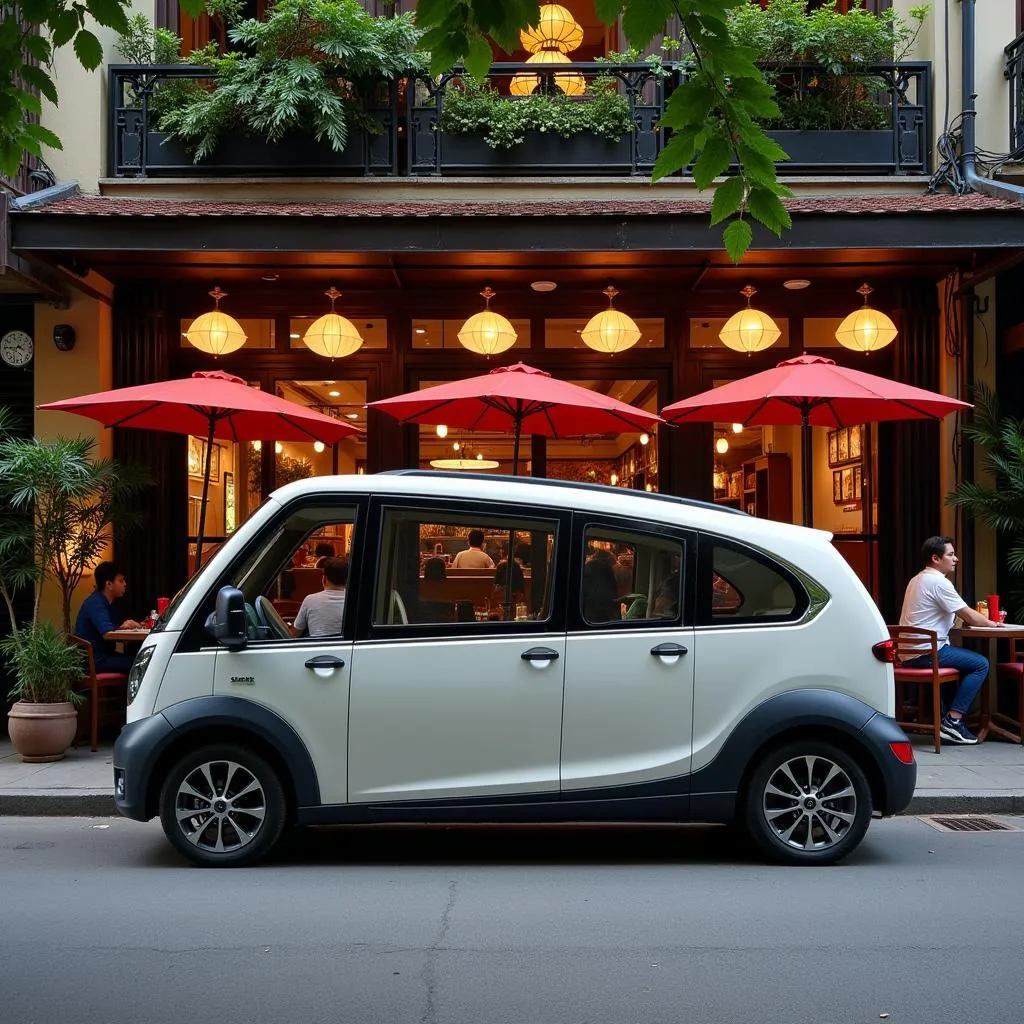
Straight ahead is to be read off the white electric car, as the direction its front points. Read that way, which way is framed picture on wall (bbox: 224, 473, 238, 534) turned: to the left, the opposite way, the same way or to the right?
to the left

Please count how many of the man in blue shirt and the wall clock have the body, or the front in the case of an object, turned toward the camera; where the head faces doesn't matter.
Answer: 1

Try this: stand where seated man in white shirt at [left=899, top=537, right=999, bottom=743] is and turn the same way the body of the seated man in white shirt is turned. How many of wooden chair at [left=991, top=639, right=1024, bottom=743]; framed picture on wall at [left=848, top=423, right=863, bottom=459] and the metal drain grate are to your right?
1

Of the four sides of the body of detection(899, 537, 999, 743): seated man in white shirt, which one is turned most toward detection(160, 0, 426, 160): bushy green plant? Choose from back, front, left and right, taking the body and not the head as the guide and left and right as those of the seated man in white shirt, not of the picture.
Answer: back

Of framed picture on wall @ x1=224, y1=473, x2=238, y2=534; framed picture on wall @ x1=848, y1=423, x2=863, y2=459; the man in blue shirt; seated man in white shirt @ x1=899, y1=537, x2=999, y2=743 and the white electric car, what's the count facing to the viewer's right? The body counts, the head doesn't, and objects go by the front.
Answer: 2

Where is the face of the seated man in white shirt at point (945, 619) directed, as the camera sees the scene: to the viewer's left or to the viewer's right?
to the viewer's right

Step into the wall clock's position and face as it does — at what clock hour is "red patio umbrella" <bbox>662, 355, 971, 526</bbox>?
The red patio umbrella is roughly at 10 o'clock from the wall clock.

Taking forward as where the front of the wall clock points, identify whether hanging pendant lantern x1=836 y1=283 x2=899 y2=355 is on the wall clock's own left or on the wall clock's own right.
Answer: on the wall clock's own left

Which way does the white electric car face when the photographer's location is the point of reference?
facing to the left of the viewer

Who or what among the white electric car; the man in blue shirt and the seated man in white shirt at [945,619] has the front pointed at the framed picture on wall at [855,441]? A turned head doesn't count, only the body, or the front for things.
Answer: the man in blue shirt

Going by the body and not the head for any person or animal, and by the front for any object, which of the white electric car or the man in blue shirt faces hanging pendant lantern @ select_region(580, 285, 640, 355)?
the man in blue shirt

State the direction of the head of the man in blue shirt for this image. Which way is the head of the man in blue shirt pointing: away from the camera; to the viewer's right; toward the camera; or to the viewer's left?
to the viewer's right

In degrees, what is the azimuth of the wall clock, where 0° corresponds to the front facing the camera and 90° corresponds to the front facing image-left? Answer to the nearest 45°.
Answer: approximately 0°

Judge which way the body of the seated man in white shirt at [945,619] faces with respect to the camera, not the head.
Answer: to the viewer's right

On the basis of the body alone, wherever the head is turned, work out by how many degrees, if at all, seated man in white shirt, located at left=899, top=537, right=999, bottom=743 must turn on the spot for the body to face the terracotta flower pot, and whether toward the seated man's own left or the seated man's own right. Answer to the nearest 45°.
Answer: approximately 135° to the seated man's own right

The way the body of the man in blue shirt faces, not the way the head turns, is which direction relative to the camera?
to the viewer's right
